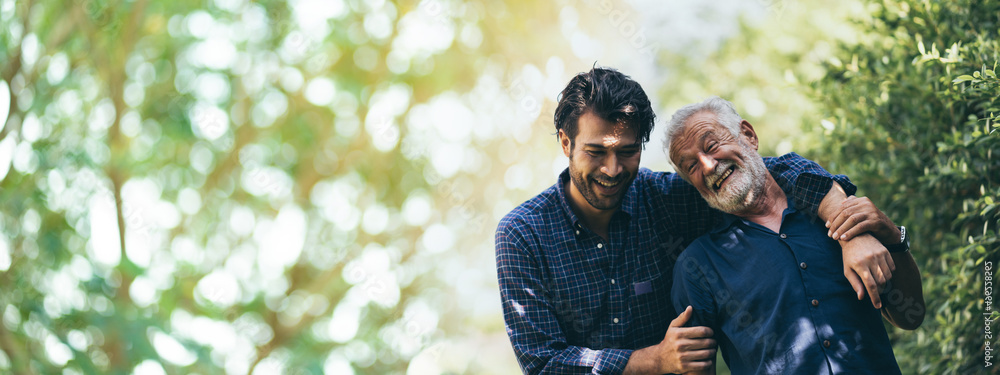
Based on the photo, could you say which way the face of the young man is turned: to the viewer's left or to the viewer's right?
to the viewer's right

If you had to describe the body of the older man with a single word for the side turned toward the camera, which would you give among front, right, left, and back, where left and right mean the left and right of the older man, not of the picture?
front

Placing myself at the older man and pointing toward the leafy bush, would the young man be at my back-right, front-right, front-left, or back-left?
back-left

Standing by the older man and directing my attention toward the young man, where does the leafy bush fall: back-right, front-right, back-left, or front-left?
back-right

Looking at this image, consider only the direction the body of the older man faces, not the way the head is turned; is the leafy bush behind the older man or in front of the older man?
behind

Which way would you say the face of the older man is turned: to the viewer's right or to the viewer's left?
to the viewer's left
